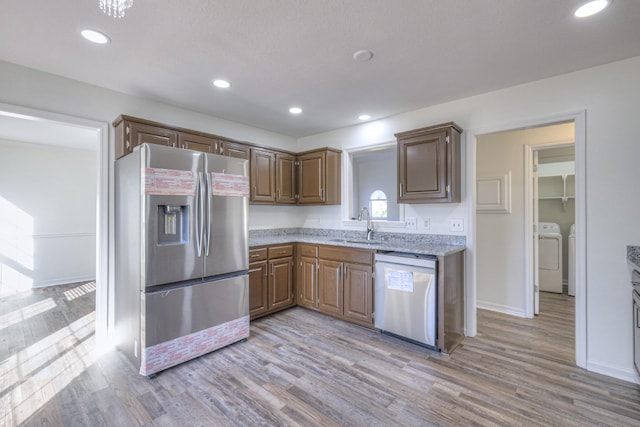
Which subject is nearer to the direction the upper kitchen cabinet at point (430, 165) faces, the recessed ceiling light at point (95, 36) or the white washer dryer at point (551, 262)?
the recessed ceiling light

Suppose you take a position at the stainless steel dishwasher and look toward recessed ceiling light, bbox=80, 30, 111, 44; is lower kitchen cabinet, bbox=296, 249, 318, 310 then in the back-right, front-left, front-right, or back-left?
front-right

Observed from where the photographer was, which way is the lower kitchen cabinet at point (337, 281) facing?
facing the viewer and to the left of the viewer

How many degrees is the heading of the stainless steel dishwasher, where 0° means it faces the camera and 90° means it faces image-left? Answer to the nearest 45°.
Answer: approximately 45°

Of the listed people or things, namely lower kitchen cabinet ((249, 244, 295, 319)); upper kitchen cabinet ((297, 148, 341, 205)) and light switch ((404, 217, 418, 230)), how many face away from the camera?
0

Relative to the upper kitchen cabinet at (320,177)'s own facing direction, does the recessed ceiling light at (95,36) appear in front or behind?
in front

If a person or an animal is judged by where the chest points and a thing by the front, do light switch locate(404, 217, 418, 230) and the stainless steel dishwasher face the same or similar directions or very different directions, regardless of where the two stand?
same or similar directions

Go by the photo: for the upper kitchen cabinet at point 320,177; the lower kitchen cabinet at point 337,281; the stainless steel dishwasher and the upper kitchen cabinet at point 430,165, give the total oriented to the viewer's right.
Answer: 0

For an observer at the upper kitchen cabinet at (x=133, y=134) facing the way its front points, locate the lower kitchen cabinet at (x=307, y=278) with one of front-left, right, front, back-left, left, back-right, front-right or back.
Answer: front-left

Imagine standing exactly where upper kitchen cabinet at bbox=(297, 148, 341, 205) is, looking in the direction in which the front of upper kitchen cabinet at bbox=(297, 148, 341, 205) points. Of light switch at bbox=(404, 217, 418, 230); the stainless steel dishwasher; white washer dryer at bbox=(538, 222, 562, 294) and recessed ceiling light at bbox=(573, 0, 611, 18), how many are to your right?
0

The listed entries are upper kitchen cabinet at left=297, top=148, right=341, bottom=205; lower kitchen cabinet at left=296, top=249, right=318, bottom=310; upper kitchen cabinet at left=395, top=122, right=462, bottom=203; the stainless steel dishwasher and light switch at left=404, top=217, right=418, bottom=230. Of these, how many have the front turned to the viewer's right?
0

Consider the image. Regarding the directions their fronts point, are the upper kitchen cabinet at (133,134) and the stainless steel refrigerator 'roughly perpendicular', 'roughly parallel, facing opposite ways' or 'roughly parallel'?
roughly parallel

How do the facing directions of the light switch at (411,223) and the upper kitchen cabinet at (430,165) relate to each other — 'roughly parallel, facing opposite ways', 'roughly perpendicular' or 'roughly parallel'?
roughly parallel

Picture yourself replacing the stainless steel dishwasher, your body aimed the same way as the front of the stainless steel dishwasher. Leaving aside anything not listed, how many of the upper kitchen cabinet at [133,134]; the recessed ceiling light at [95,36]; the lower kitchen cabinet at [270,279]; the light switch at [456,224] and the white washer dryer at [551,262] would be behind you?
2
